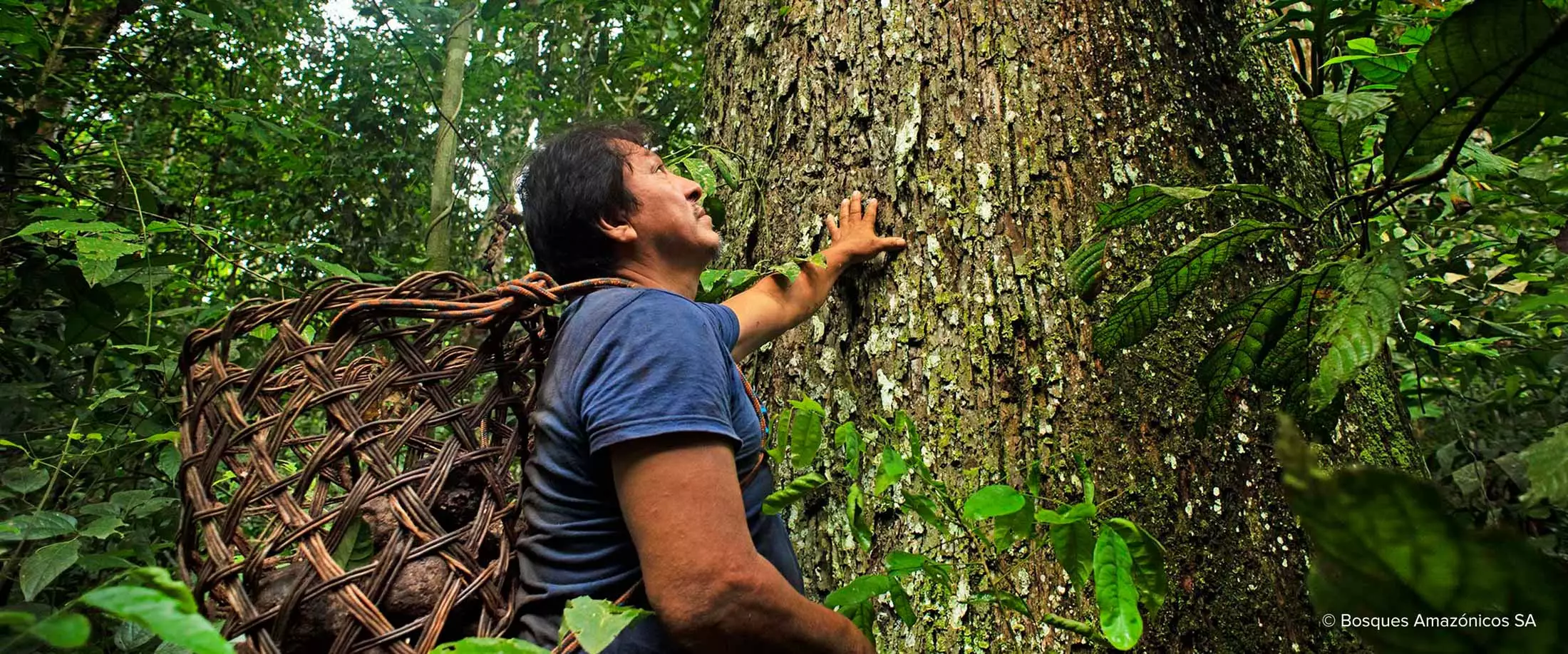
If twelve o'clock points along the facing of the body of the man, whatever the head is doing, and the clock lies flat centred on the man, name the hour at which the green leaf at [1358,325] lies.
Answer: The green leaf is roughly at 1 o'clock from the man.

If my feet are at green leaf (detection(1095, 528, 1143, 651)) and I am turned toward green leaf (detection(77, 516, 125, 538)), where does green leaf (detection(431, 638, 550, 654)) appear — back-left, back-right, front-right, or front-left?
front-left

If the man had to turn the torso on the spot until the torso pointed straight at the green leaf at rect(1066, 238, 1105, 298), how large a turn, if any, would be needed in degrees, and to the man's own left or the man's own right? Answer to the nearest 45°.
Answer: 0° — they already face it

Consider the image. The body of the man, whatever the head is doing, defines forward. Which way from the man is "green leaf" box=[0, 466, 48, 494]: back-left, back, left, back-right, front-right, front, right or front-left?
back-left

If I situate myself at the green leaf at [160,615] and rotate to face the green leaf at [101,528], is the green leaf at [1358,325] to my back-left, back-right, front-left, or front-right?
back-right

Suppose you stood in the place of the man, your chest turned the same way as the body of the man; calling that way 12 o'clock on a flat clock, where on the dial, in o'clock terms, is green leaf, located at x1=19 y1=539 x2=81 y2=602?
The green leaf is roughly at 7 o'clock from the man.

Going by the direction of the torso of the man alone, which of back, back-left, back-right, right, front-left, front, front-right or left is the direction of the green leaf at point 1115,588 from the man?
front-right

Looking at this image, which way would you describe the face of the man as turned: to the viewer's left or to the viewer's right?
to the viewer's right

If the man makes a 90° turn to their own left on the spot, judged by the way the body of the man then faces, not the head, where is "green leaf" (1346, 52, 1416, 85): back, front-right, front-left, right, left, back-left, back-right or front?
right

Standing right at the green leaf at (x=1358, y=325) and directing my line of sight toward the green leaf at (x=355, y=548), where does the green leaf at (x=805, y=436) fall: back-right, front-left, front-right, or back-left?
front-right

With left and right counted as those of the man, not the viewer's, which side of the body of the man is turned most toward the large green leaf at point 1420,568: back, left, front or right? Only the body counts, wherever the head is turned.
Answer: right

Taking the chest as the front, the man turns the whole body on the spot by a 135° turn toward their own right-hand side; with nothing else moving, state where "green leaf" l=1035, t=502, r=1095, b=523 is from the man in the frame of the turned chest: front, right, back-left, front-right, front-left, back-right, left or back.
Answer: left

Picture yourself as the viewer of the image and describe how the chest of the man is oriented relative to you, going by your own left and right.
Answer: facing to the right of the viewer

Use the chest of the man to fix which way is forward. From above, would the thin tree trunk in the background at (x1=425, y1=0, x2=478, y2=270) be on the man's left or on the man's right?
on the man's left
